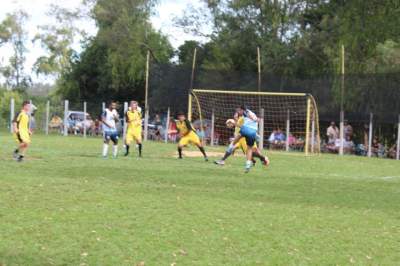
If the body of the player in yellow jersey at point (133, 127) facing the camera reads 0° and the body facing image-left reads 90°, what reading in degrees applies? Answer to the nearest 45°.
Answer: approximately 0°

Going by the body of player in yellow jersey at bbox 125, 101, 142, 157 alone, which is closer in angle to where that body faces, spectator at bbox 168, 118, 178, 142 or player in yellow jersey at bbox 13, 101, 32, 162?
the player in yellow jersey

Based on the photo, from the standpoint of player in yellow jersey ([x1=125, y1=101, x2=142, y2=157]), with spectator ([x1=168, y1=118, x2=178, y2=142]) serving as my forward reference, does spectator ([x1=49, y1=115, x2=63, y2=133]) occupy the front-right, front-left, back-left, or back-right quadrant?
front-left

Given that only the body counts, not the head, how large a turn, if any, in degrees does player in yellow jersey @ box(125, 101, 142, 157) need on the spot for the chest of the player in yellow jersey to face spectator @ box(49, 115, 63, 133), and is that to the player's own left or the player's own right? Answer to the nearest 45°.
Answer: approximately 180°

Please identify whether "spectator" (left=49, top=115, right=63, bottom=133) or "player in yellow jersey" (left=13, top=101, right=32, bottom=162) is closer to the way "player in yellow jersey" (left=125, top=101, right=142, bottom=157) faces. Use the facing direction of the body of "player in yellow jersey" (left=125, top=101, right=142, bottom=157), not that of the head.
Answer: the player in yellow jersey

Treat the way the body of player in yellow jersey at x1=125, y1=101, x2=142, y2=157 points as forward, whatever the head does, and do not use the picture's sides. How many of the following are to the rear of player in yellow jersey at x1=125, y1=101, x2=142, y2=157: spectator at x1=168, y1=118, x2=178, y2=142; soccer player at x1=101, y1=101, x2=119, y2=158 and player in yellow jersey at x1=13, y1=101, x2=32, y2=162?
1

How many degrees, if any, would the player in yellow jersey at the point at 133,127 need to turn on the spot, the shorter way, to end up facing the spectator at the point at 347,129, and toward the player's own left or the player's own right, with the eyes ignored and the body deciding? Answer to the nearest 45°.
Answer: approximately 135° to the player's own left

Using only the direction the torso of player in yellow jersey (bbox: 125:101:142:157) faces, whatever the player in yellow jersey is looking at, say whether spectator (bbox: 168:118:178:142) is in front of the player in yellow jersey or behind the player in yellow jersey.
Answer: behind

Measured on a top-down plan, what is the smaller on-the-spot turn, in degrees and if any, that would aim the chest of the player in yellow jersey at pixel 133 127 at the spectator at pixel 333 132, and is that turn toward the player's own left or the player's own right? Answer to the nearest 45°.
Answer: approximately 135° to the player's own left
